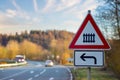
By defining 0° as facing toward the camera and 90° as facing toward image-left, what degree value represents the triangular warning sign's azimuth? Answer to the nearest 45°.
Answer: approximately 0°

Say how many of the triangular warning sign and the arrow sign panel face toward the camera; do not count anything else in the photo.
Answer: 2

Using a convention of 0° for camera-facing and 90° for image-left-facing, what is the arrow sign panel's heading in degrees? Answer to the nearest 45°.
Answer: approximately 0°
